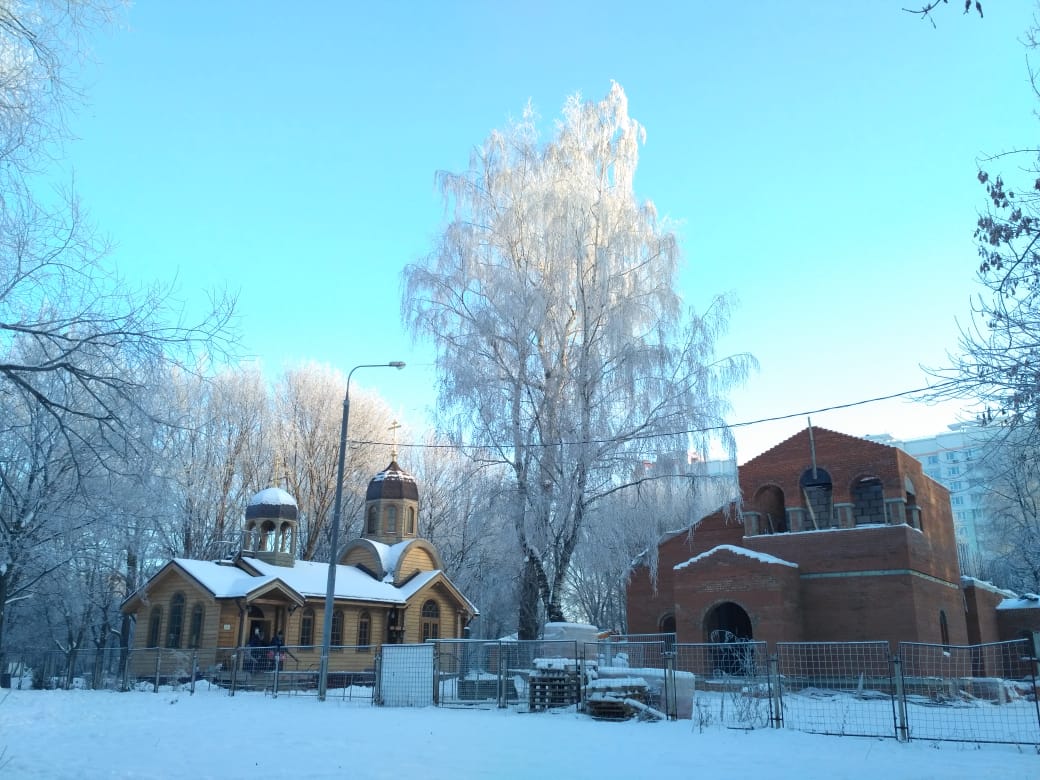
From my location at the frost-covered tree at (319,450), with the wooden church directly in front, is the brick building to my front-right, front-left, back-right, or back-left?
front-left

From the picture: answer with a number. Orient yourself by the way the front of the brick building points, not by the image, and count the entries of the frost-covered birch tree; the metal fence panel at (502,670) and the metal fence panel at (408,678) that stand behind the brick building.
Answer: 0

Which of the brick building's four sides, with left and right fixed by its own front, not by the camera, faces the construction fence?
front

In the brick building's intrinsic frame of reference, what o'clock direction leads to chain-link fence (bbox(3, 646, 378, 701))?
The chain-link fence is roughly at 2 o'clock from the brick building.

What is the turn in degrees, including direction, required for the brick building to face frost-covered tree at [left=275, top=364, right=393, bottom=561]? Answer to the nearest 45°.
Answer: approximately 90° to its right

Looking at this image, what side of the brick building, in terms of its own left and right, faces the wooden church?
right

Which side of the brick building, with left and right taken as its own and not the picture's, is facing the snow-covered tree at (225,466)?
right

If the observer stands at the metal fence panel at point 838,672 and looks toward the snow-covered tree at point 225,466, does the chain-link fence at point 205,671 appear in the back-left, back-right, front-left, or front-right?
front-left

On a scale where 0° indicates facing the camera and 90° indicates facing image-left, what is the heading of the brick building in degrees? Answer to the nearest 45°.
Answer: approximately 0°

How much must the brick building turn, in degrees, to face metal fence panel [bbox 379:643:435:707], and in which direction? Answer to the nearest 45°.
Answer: approximately 45° to its right
